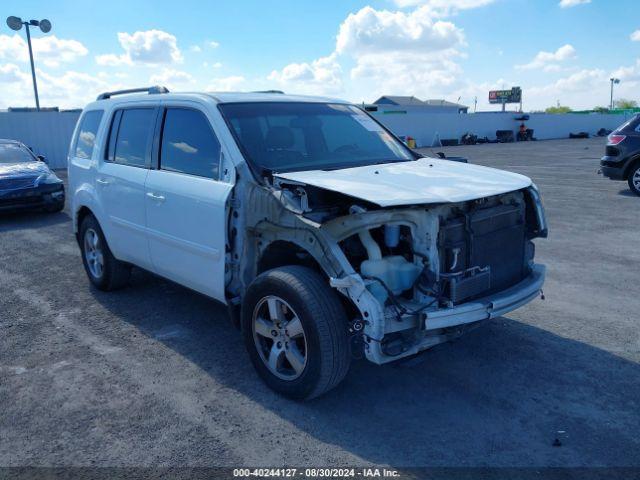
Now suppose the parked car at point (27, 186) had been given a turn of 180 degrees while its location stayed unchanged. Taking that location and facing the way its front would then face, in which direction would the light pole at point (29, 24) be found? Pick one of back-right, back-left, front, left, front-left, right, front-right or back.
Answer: front-right

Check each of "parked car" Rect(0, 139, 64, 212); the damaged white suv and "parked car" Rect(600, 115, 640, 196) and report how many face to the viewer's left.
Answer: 0

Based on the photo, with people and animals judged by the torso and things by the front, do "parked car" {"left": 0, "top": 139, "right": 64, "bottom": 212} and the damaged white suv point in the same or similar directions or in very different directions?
same or similar directions

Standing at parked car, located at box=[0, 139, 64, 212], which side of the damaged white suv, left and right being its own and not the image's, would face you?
back

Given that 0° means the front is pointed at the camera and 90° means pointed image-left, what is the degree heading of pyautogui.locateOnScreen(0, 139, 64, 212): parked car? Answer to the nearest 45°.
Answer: approximately 315°

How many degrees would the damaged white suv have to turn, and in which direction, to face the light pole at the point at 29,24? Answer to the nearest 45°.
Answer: approximately 180°

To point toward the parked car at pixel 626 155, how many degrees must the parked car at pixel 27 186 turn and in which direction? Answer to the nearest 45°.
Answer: approximately 45° to its left

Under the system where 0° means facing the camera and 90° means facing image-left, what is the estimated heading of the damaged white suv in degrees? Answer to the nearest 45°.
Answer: approximately 315°
